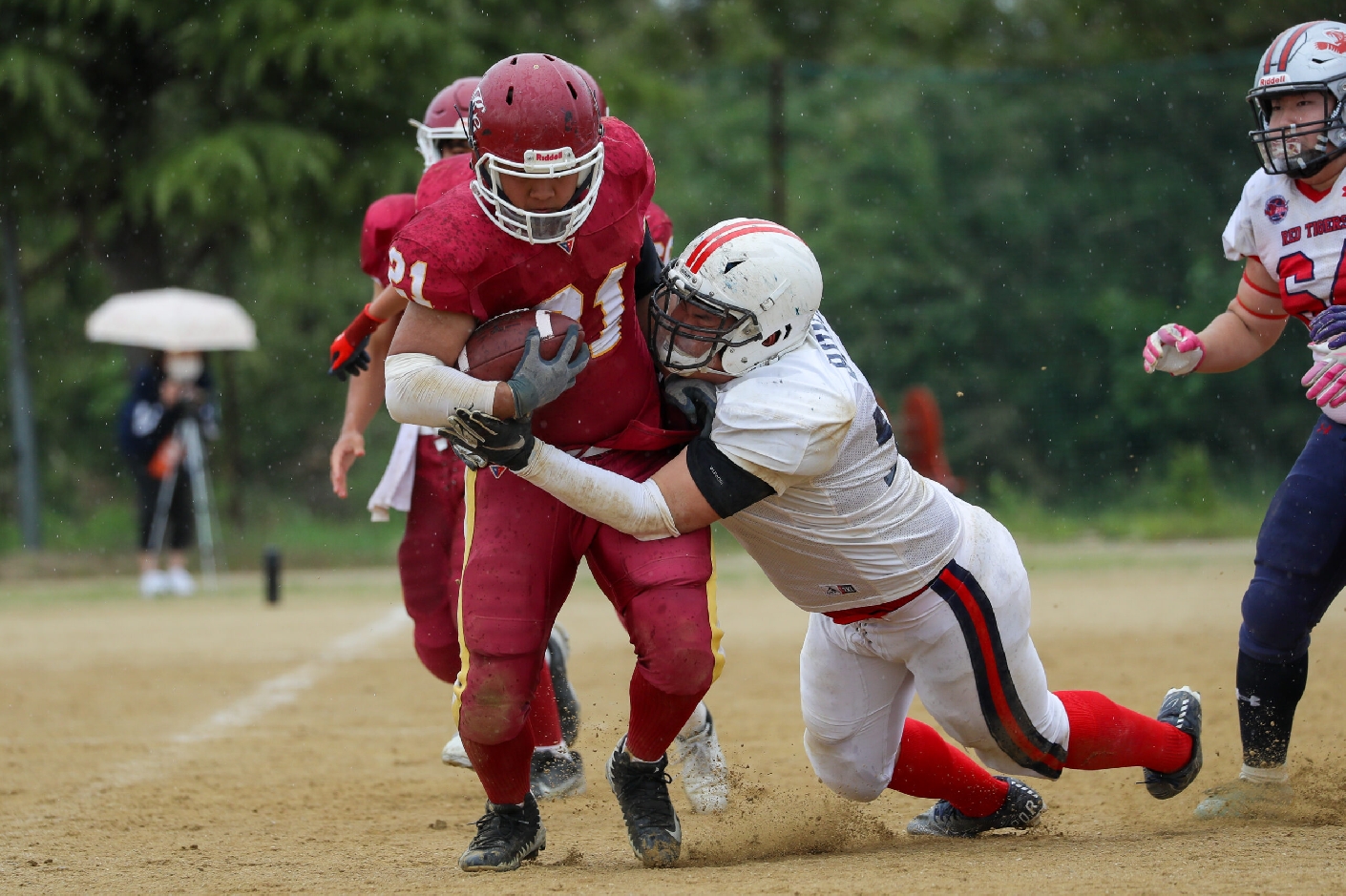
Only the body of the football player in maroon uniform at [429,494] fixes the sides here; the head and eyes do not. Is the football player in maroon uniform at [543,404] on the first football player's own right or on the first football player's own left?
on the first football player's own left

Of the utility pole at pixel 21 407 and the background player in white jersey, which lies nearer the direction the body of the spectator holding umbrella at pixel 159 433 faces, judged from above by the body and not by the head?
the background player in white jersey

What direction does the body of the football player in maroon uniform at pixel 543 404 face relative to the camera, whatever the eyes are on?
toward the camera

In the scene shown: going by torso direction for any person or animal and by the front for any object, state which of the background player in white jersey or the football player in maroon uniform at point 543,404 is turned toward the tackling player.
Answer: the background player in white jersey

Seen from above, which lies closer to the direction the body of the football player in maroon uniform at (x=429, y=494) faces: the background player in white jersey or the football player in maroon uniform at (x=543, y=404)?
the football player in maroon uniform

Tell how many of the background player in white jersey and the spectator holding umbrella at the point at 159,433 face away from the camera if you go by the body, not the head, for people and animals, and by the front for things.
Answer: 0

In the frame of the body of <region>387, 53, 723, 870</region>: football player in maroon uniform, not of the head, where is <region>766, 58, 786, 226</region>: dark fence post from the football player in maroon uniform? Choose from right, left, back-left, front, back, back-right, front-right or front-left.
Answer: back

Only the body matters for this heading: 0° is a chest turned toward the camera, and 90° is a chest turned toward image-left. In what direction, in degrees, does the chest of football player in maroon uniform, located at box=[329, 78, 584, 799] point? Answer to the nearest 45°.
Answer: approximately 45°

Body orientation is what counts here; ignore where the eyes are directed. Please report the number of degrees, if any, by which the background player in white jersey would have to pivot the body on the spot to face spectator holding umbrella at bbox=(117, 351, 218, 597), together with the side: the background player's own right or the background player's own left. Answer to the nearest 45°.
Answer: approximately 90° to the background player's own right

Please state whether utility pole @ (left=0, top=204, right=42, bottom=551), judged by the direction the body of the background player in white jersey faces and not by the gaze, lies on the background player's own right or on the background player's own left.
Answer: on the background player's own right

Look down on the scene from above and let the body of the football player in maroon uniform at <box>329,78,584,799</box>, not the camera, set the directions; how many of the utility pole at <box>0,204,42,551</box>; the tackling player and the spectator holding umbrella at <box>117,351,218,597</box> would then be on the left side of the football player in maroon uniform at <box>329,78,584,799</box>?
1
